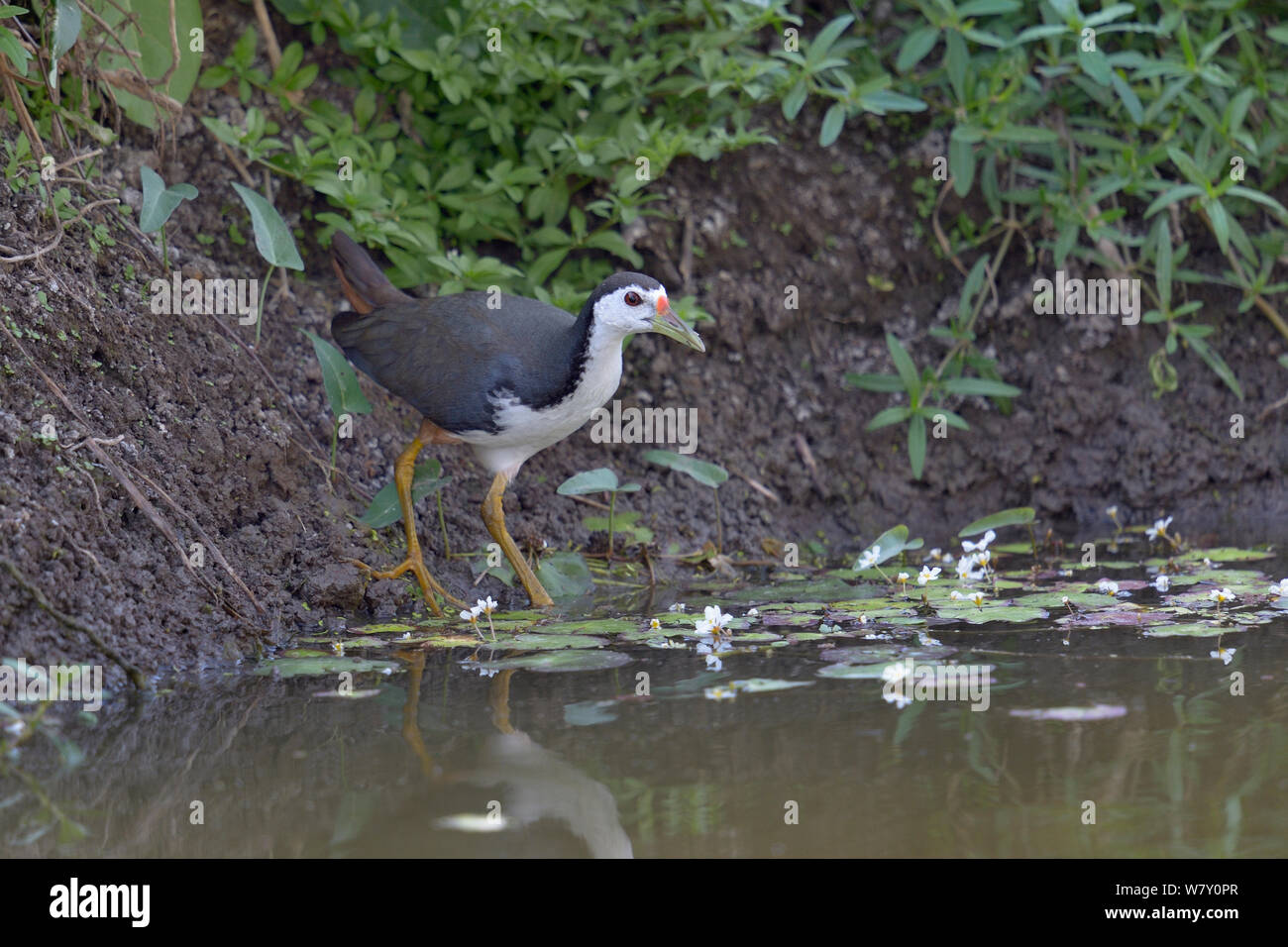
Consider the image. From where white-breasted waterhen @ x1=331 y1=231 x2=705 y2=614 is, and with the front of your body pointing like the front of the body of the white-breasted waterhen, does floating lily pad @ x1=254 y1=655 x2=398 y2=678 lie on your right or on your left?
on your right

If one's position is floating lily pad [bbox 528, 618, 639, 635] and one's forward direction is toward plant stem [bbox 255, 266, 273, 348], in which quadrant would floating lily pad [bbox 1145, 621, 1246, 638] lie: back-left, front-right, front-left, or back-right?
back-right

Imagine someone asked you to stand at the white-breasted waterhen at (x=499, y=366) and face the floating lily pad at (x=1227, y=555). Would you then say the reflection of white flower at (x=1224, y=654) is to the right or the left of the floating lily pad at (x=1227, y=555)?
right

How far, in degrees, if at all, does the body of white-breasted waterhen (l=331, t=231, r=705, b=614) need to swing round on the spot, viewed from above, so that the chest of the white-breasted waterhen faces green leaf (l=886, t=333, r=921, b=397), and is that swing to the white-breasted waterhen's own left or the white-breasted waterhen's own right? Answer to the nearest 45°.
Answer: approximately 45° to the white-breasted waterhen's own left

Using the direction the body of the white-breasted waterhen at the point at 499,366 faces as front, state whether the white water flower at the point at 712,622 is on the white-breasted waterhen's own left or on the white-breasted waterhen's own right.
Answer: on the white-breasted waterhen's own right

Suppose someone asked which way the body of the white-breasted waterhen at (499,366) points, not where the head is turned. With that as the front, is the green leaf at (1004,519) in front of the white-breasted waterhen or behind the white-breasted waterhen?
in front

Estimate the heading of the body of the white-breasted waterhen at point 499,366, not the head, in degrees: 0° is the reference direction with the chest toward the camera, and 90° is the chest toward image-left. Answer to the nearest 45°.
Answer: approximately 270°
